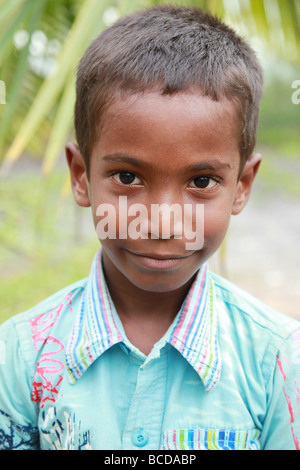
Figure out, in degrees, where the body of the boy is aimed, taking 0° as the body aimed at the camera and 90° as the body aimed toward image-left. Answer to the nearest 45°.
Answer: approximately 0°
